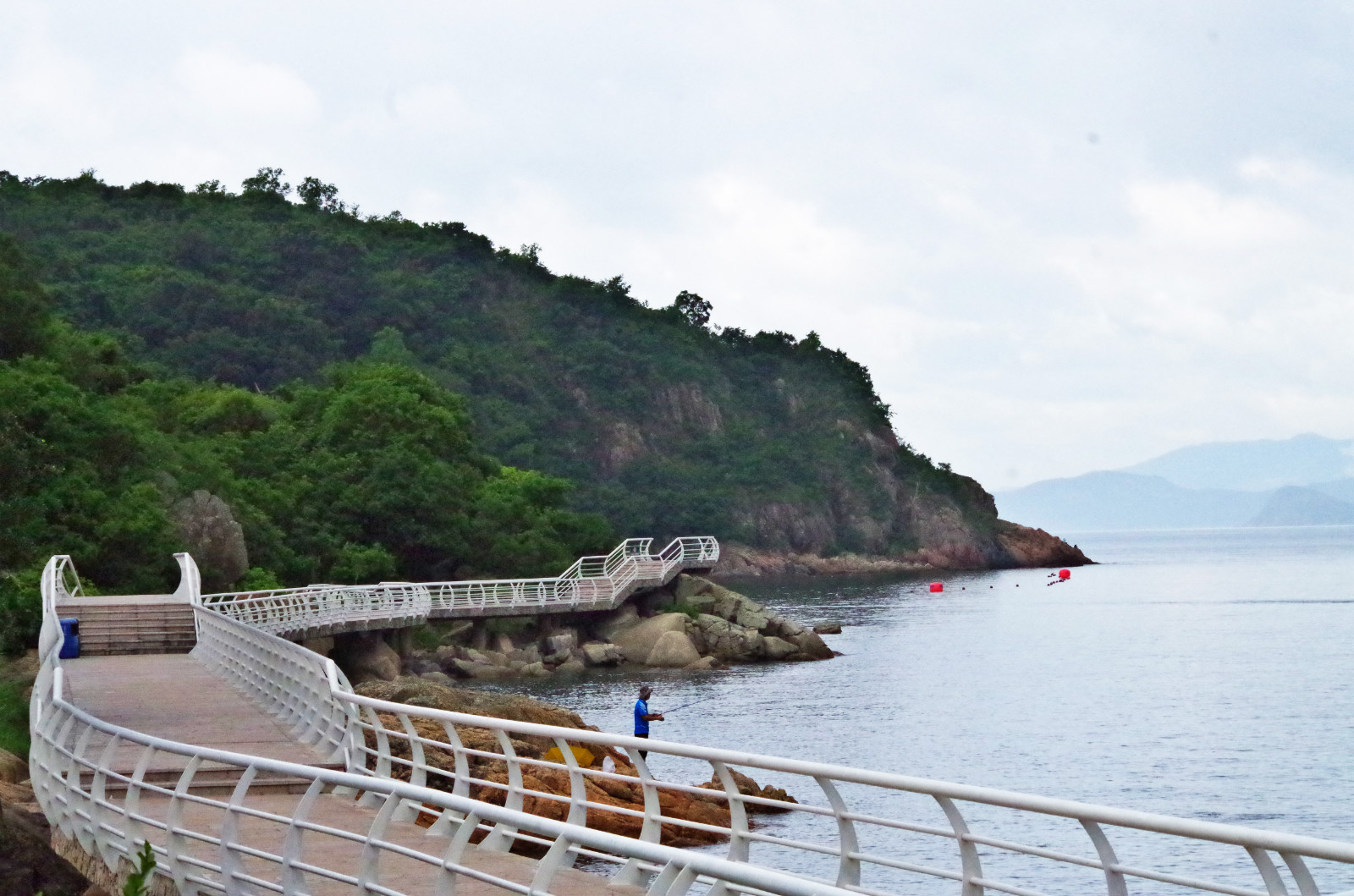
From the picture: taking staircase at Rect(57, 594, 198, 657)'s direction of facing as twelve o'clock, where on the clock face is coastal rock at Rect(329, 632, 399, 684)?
The coastal rock is roughly at 7 o'clock from the staircase.

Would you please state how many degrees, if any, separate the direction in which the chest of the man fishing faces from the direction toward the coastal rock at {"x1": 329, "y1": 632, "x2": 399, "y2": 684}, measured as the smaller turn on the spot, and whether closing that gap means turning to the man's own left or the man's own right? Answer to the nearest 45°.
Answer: approximately 90° to the man's own left

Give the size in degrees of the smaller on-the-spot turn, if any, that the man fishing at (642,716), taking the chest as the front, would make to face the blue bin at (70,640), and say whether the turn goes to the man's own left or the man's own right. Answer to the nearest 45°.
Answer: approximately 180°

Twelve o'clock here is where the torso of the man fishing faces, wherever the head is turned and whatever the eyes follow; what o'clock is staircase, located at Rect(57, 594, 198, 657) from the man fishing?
The staircase is roughly at 7 o'clock from the man fishing.

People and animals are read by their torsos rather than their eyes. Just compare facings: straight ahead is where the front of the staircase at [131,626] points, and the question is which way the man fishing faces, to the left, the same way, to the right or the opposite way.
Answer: to the left

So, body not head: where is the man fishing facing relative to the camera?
to the viewer's right

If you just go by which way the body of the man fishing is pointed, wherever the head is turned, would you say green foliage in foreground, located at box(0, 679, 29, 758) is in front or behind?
behind

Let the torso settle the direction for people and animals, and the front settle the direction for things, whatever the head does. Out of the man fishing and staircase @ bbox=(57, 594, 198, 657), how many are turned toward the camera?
1
